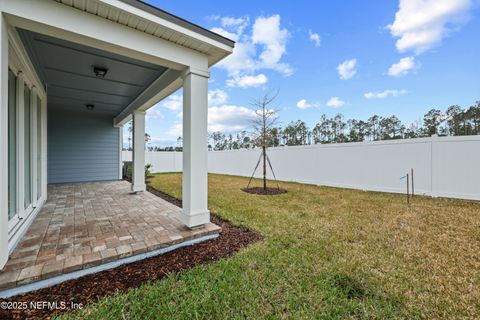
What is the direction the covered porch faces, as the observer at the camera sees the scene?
facing to the right of the viewer
